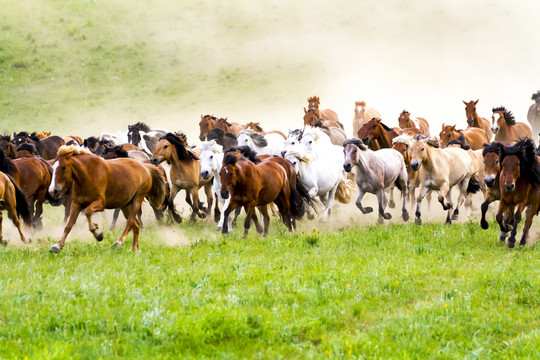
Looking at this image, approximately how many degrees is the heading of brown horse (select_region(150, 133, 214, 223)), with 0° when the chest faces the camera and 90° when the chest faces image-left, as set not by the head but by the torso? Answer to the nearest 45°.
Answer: approximately 45°

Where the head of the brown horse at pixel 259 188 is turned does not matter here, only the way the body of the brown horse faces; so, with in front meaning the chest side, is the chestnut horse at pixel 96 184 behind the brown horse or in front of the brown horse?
in front

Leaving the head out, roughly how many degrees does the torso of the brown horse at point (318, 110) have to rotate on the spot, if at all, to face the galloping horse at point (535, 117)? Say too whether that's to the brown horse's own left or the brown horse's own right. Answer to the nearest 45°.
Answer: approximately 135° to the brown horse's own left

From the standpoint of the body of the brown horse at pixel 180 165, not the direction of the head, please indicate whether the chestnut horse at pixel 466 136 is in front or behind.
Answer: behind

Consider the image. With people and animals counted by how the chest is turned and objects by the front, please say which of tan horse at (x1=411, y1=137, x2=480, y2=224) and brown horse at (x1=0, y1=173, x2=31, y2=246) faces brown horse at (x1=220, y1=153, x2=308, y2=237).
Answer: the tan horse

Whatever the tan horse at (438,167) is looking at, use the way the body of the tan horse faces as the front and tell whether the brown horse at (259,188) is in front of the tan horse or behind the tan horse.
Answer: in front

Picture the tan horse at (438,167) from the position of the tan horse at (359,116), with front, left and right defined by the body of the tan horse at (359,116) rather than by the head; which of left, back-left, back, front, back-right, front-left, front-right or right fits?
front-left

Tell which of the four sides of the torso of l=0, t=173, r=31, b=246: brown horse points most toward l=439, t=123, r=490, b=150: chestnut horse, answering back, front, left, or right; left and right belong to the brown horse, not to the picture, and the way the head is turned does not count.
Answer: back

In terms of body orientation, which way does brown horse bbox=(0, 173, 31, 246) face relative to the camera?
to the viewer's left

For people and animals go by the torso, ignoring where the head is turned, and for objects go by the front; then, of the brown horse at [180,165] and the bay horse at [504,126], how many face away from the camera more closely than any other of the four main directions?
0

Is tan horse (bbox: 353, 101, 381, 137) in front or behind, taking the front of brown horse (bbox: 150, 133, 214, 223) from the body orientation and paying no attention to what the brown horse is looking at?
behind
